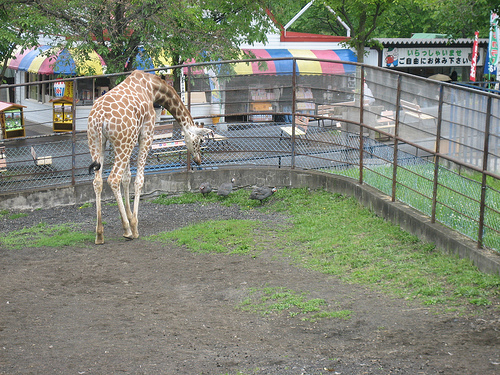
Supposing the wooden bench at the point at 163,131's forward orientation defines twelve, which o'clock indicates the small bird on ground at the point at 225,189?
The small bird on ground is roughly at 11 o'clock from the wooden bench.

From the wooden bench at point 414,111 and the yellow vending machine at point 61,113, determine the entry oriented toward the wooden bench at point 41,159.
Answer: the yellow vending machine

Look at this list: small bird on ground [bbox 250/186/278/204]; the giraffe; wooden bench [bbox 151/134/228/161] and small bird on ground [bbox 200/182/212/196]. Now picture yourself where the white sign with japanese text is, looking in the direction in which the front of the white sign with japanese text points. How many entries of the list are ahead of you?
4

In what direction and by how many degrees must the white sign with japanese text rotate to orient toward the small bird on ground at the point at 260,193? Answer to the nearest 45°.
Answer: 0° — it already faces it

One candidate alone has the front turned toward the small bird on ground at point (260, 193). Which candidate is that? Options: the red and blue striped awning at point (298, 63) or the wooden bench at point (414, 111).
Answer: the red and blue striped awning

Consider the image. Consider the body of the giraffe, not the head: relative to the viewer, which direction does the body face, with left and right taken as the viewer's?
facing away from the viewer and to the right of the viewer
